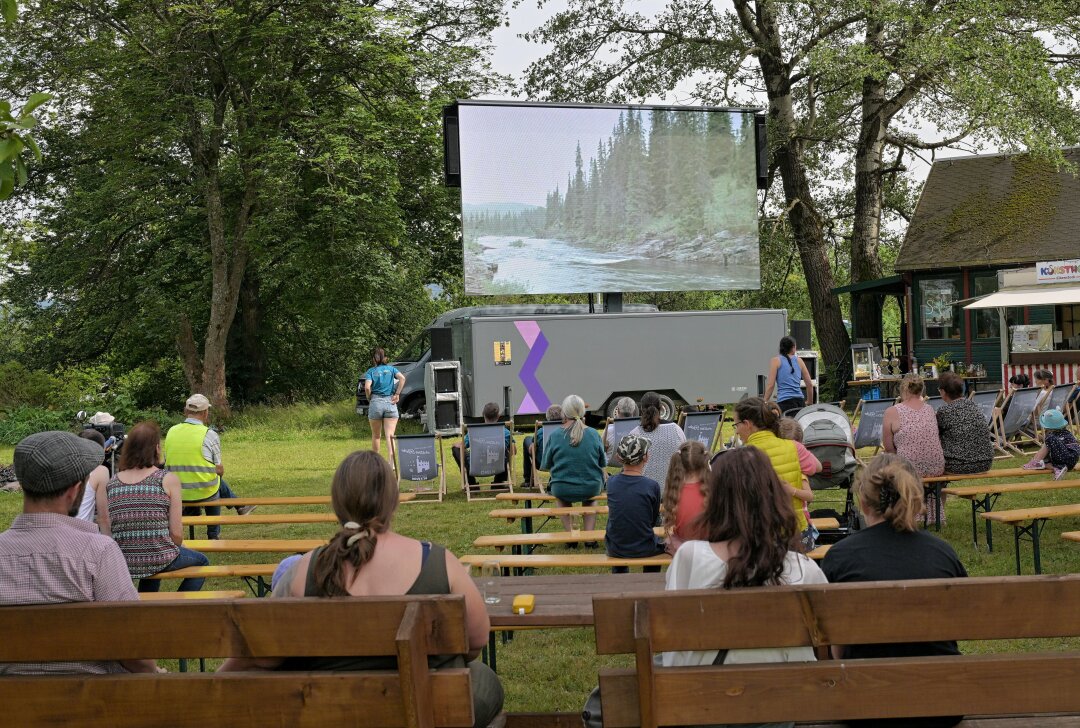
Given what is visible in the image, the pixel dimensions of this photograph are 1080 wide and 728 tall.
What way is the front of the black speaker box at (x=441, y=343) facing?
toward the camera

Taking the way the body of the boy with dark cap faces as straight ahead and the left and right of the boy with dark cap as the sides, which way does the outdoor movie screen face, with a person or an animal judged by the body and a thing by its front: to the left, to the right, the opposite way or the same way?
the opposite way

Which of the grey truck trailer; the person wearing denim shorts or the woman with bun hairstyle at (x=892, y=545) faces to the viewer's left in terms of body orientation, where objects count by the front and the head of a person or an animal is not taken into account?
the grey truck trailer

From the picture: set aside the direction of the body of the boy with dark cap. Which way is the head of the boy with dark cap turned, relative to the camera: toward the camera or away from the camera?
away from the camera

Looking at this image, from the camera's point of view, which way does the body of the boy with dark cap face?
away from the camera

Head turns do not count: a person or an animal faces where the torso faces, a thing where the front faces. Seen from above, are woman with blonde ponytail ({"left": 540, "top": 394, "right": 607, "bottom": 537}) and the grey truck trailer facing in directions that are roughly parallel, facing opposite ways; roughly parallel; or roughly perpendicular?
roughly perpendicular

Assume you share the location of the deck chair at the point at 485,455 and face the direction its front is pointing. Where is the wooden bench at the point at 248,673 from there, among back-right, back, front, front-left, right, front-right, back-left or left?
back

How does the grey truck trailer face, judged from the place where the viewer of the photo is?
facing to the left of the viewer

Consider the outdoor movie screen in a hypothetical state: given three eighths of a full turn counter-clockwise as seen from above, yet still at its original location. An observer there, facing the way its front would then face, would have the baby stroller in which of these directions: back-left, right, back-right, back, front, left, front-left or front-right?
back-right

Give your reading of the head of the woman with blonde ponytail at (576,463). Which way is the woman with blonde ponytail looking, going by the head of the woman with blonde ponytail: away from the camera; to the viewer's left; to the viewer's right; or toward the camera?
away from the camera

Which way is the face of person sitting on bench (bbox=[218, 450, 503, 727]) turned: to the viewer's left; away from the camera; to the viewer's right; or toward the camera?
away from the camera

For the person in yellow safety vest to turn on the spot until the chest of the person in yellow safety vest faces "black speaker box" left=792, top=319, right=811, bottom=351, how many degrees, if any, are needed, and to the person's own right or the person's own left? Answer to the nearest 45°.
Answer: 0° — they already face it

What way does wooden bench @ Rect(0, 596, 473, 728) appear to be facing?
away from the camera

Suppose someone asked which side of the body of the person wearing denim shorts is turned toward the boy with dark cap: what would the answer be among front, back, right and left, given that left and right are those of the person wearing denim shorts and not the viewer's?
back

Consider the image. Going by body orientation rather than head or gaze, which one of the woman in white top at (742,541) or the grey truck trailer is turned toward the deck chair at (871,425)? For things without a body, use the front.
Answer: the woman in white top

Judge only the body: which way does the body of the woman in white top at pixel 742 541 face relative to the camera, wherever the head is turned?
away from the camera

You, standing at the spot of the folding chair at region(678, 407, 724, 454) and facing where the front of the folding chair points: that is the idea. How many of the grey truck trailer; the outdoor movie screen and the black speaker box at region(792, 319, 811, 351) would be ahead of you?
3

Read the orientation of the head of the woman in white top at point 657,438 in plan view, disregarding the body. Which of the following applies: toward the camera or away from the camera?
away from the camera

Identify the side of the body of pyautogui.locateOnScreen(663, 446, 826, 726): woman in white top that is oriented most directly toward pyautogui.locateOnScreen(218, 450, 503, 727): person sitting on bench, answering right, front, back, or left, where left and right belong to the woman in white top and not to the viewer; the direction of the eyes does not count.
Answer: left

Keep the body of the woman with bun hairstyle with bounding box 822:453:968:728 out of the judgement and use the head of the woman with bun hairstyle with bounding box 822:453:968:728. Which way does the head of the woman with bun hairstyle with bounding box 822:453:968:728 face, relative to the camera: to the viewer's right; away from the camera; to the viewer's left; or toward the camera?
away from the camera

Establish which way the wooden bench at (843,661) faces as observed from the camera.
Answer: facing away from the viewer
